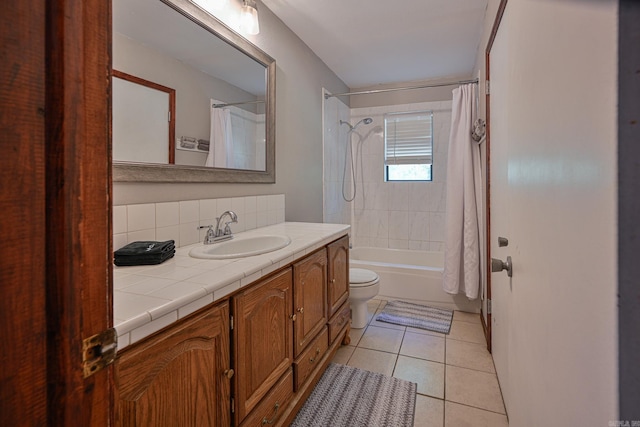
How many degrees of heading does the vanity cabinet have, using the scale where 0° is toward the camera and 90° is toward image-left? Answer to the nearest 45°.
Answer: approximately 315°

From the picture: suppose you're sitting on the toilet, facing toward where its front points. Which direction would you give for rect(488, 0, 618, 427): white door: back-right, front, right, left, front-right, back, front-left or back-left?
right

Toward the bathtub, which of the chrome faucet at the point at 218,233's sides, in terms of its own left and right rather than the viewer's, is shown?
left

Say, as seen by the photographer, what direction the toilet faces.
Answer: facing to the right of the viewer

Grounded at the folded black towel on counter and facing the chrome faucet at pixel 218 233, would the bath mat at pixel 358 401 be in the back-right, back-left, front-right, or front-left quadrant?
front-right

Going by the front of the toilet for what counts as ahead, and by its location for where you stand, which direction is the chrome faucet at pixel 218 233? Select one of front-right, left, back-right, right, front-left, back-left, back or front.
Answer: back-right

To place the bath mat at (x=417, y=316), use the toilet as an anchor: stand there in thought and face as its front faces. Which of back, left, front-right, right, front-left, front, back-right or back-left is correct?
front-left

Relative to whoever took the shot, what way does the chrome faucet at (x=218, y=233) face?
facing the viewer and to the right of the viewer

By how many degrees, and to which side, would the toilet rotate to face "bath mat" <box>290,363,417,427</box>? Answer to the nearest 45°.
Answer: approximately 90° to its right

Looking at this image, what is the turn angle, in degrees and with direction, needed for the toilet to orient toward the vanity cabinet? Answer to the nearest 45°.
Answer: approximately 90° to its right

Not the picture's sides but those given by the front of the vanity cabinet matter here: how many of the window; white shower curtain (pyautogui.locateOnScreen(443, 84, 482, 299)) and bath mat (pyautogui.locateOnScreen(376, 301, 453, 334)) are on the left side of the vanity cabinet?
3

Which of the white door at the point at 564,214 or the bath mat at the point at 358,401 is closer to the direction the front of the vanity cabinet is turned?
the white door

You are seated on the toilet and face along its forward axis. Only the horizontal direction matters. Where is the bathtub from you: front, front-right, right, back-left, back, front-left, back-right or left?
front-left

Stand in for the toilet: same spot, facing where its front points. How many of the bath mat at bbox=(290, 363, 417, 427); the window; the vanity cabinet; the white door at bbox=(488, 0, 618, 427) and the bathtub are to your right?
3
